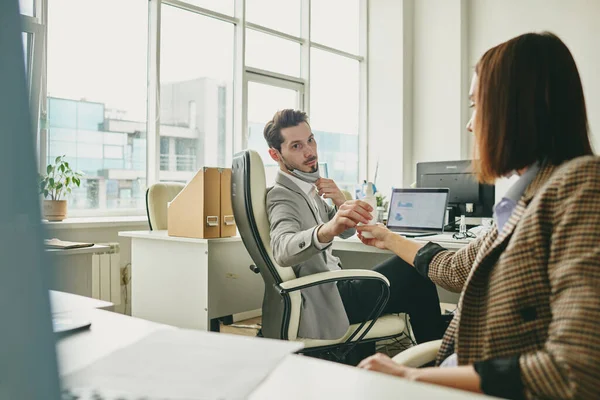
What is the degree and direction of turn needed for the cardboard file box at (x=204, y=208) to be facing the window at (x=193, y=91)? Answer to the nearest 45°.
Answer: approximately 135° to its left

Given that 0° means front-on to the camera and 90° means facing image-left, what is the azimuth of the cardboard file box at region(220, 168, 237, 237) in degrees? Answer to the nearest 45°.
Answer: approximately 315°

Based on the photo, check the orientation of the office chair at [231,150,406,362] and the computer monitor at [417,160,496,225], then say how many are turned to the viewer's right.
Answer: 1

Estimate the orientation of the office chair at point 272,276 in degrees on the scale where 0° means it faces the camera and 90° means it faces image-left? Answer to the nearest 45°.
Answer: approximately 270°

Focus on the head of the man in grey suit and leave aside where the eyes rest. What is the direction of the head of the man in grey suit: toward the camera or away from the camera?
toward the camera

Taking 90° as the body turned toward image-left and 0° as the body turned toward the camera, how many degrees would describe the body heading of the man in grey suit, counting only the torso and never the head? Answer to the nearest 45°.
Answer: approximately 315°

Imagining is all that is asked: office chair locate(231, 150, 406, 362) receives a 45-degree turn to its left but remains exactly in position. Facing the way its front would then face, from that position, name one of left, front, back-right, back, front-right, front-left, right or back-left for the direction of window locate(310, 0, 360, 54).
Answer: front-left

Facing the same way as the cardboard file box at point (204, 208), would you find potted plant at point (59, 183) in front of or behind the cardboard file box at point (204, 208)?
behind
